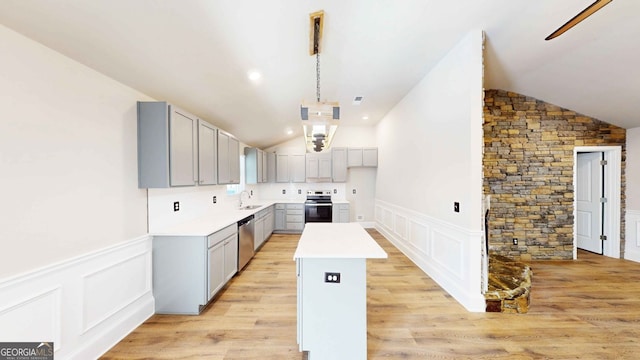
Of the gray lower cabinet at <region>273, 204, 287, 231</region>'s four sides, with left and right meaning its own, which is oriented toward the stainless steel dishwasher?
front

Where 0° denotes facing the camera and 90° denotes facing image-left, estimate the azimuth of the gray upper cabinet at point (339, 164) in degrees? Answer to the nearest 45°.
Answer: approximately 0°

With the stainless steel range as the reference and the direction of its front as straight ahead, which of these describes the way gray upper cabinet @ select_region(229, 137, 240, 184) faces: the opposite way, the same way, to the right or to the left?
to the left

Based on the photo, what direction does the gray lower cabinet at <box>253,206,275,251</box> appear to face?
to the viewer's right

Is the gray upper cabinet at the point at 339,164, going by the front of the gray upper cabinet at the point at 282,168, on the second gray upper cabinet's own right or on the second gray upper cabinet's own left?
on the second gray upper cabinet's own left

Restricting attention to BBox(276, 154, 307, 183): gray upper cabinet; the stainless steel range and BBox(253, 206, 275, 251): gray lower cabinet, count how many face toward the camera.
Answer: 2

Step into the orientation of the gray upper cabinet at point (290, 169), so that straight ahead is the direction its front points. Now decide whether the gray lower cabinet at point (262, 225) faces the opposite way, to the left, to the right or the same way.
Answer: to the left

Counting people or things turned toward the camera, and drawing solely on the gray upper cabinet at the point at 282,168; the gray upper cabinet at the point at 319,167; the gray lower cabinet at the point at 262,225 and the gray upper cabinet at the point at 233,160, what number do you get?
2

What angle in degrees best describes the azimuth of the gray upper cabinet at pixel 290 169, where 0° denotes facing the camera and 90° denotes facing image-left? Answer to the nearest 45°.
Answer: approximately 0°

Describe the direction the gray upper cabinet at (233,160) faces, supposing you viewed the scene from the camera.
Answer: facing to the right of the viewer

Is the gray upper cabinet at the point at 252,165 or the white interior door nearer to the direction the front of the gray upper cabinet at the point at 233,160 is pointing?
the white interior door

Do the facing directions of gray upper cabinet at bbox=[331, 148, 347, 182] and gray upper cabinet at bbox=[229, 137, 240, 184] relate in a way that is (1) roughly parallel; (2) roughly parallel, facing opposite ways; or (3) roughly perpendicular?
roughly perpendicular
